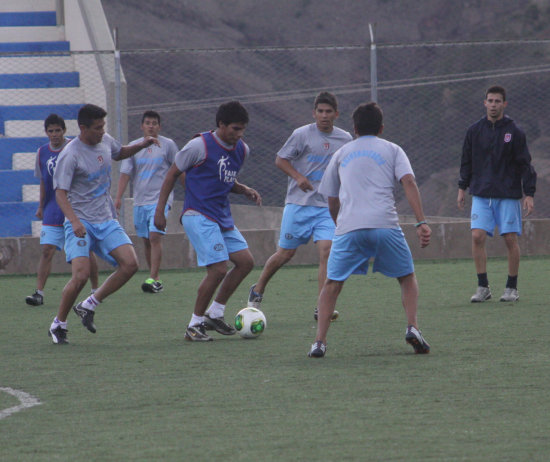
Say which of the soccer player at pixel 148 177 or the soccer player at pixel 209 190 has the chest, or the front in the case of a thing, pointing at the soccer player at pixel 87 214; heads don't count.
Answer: the soccer player at pixel 148 177

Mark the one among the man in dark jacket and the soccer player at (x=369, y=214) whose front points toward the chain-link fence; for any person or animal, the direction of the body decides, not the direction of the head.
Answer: the soccer player

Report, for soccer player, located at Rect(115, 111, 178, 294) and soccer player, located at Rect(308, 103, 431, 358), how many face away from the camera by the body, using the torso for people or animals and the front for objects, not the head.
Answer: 1

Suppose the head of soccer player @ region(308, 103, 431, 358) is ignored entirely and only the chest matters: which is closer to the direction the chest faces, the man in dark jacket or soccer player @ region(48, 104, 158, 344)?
the man in dark jacket

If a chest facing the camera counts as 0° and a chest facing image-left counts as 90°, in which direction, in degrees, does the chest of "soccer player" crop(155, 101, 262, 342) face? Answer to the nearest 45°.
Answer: approximately 315°

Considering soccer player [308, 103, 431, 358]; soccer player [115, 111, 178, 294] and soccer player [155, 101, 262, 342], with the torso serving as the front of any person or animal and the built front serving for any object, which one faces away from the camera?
soccer player [308, 103, 431, 358]

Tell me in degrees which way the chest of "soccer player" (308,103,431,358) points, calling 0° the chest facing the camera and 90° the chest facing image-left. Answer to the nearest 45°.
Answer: approximately 180°
